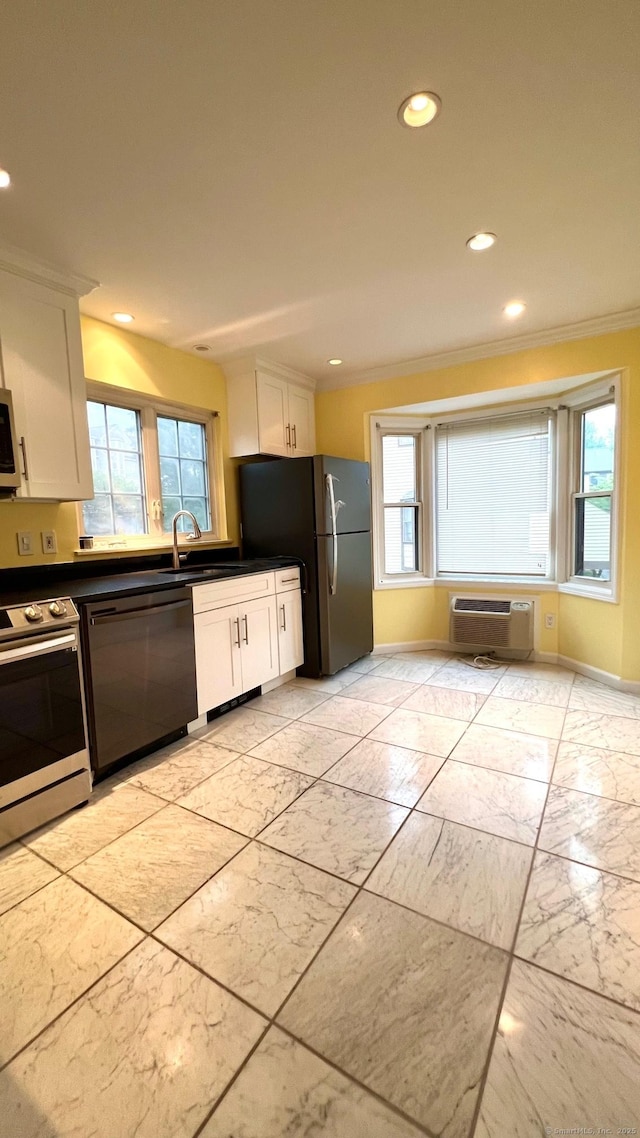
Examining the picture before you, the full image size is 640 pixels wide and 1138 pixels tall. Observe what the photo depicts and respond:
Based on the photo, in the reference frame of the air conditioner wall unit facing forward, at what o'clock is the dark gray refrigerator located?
The dark gray refrigerator is roughly at 2 o'clock from the air conditioner wall unit.

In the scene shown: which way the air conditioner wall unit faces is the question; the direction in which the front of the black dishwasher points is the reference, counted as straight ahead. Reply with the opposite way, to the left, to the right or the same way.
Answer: to the right

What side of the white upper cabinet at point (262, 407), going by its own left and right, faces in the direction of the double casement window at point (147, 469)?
right

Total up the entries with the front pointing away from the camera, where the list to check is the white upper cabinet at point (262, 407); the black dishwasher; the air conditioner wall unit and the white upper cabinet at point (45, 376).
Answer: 0

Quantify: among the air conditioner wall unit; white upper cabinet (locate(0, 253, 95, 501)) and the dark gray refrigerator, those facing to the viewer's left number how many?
0

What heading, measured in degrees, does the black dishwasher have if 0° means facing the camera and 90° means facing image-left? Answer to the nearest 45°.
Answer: approximately 315°

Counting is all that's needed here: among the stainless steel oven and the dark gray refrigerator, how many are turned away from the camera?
0

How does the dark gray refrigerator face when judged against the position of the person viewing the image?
facing the viewer and to the right of the viewer

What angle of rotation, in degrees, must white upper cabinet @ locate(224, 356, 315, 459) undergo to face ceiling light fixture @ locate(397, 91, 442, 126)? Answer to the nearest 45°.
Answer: approximately 45° to its right

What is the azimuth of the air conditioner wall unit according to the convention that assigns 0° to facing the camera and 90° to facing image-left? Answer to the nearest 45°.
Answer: approximately 0°

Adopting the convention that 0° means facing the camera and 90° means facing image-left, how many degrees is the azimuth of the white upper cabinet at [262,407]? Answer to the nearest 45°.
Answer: approximately 315°

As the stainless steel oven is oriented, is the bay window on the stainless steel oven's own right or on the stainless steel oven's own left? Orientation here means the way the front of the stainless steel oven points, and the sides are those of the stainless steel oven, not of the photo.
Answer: on the stainless steel oven's own left

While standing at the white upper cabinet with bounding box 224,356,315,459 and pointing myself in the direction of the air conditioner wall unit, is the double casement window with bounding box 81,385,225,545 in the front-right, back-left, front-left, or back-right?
back-right

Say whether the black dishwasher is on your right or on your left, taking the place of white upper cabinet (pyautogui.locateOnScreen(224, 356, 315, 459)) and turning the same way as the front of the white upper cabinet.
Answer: on your right

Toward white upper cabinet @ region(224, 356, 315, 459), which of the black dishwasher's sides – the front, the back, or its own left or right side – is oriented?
left
